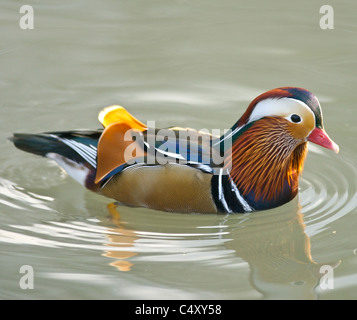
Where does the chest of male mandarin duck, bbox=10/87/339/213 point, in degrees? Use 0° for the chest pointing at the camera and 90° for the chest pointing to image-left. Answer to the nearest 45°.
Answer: approximately 270°
